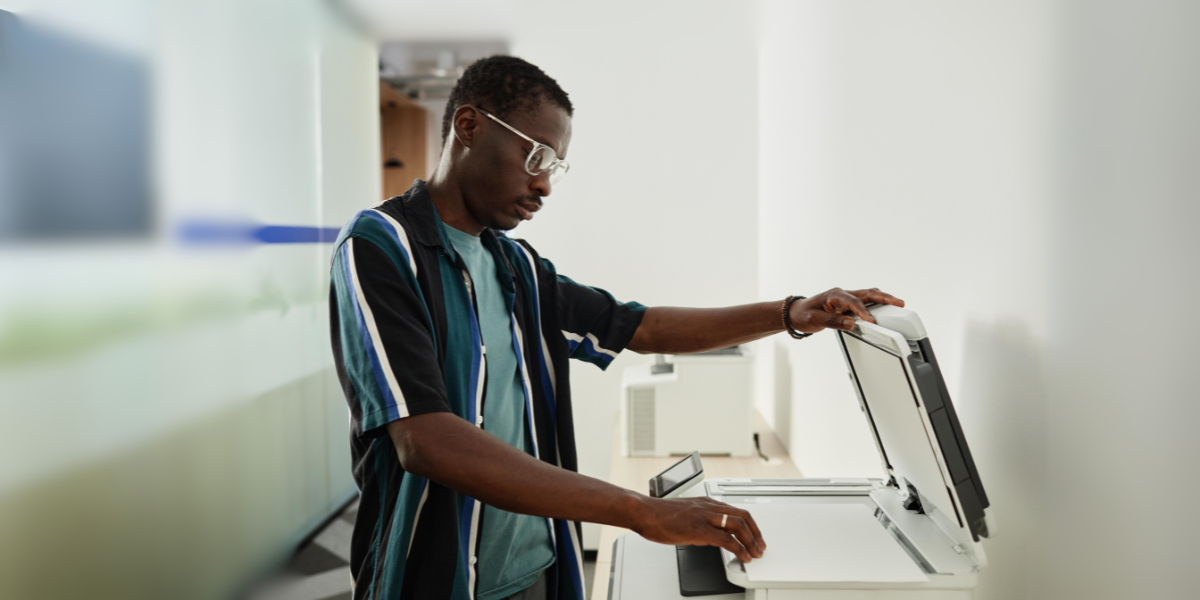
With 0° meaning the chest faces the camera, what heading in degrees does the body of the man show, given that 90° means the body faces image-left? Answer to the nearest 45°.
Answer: approximately 315°

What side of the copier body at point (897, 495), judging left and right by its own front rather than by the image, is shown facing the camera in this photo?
left
